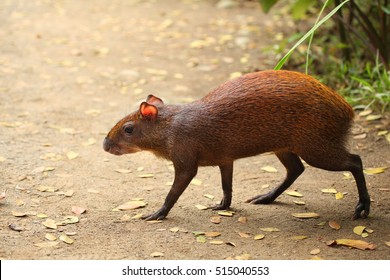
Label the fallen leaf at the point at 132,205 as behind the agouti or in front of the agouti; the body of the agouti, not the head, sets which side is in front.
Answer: in front

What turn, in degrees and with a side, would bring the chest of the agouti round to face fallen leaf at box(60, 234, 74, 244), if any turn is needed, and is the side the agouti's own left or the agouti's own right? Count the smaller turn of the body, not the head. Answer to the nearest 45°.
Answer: approximately 45° to the agouti's own left

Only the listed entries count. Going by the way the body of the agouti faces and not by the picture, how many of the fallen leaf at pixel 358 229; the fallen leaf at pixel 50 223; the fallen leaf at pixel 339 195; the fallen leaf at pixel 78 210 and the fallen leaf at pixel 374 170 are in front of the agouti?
2

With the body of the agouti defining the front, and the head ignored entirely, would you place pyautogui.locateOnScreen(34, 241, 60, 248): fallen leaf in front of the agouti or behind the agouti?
in front

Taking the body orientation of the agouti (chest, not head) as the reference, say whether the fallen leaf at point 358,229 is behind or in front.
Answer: behind

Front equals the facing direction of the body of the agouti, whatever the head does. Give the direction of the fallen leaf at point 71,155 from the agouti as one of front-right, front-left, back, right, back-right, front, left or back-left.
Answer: front-right

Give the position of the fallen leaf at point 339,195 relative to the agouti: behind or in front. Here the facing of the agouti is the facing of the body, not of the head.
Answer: behind

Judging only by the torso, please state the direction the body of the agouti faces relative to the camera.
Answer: to the viewer's left

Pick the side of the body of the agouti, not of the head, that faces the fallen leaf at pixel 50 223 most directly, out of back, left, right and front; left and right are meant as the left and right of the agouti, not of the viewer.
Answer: front

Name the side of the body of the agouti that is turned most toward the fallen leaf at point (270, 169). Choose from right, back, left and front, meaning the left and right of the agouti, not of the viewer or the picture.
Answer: right
